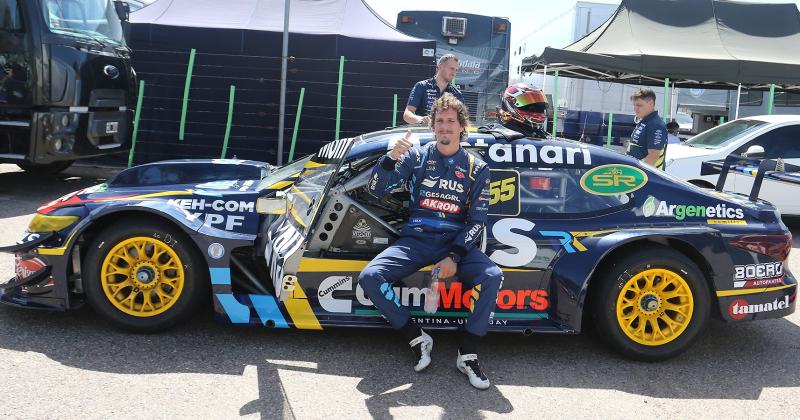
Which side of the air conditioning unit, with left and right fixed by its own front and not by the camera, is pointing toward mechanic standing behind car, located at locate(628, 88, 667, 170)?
front

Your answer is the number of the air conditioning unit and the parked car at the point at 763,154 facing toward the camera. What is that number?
1

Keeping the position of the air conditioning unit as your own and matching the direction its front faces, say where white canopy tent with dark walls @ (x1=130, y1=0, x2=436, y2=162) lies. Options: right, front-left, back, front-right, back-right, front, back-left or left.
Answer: front-right

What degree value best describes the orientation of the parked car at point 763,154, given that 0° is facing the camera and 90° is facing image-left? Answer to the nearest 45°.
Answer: approximately 90°

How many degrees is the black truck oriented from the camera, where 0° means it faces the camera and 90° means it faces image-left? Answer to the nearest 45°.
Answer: approximately 315°

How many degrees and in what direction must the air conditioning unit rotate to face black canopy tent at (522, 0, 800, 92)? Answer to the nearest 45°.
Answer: approximately 90° to its left

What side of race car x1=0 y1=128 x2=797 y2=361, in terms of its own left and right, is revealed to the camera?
left

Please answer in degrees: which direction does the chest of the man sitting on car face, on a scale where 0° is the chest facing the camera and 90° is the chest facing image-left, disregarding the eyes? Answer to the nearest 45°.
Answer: approximately 0°

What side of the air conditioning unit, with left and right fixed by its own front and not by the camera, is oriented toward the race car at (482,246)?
front
